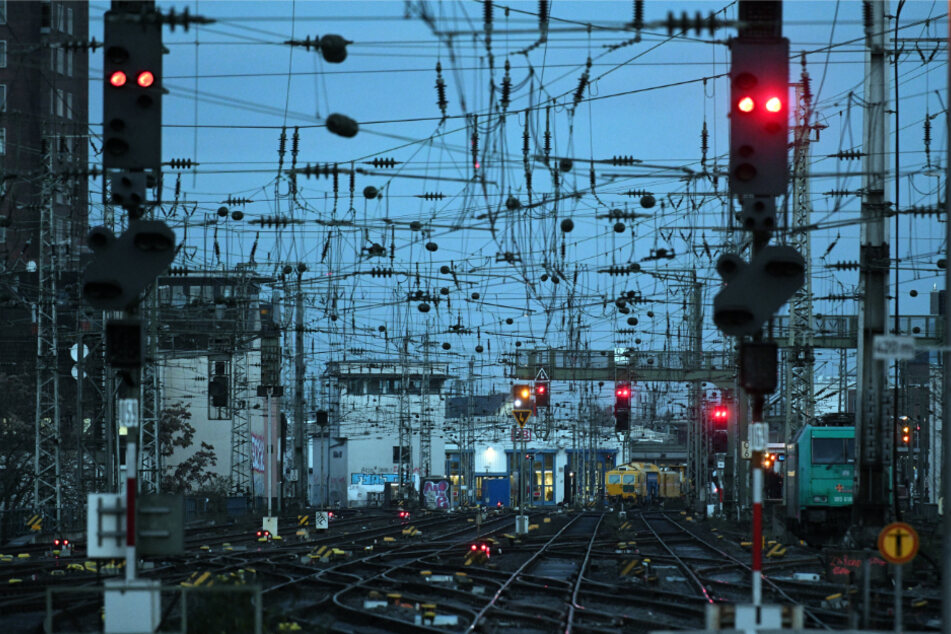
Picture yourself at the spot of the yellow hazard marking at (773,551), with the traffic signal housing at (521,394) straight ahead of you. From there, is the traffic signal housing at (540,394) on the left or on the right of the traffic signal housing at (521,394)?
right

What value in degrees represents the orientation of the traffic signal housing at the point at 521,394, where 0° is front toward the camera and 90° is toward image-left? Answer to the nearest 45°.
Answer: approximately 0°

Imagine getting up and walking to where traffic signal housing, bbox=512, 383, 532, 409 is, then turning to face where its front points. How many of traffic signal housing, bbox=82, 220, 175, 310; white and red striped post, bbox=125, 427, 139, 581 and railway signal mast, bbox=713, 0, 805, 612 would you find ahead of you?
3

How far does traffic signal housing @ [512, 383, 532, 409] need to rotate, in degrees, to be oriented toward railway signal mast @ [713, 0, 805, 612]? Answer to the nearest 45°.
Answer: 0° — it already faces it

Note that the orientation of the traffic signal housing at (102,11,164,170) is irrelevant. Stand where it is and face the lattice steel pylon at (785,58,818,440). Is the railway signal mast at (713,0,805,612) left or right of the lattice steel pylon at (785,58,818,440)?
right
